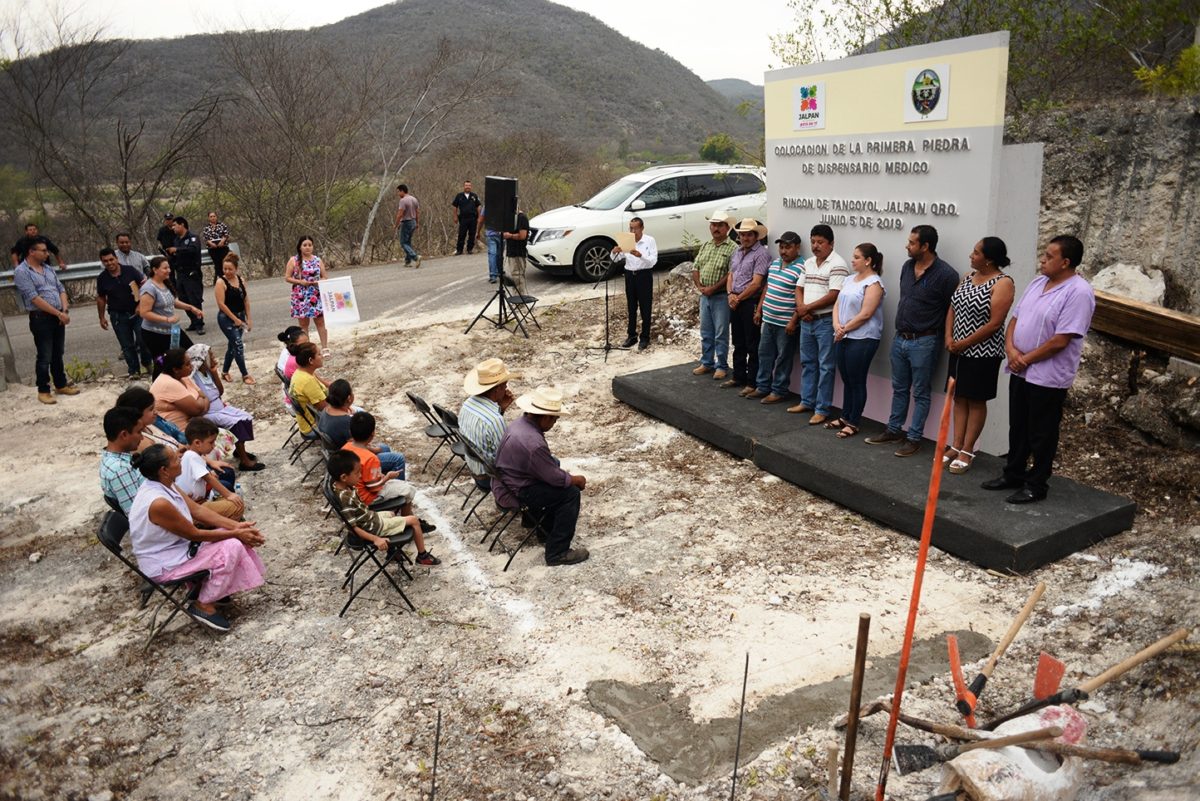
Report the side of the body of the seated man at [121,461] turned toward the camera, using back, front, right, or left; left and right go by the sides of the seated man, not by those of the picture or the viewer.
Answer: right

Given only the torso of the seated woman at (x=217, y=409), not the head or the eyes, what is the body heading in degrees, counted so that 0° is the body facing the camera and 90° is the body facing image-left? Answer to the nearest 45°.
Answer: approximately 270°

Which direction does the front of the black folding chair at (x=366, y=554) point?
to the viewer's right

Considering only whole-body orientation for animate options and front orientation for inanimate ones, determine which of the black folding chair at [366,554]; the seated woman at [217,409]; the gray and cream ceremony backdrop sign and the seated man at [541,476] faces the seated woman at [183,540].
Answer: the gray and cream ceremony backdrop sign

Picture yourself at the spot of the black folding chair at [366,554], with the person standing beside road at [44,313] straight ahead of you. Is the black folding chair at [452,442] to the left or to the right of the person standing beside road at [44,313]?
right

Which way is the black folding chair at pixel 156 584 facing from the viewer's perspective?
to the viewer's right

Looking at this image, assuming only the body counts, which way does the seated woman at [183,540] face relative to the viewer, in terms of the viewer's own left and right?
facing to the right of the viewer

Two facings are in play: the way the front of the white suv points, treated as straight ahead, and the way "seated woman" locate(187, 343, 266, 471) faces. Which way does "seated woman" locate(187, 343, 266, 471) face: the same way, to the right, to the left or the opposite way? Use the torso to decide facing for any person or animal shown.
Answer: the opposite way

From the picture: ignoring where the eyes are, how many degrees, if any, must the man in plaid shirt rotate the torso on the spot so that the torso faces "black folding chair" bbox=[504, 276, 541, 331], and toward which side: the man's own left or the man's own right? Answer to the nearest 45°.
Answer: approximately 90° to the man's own right

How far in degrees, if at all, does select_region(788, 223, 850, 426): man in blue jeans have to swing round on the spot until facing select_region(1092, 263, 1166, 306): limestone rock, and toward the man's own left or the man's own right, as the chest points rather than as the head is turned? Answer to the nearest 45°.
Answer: approximately 180°
